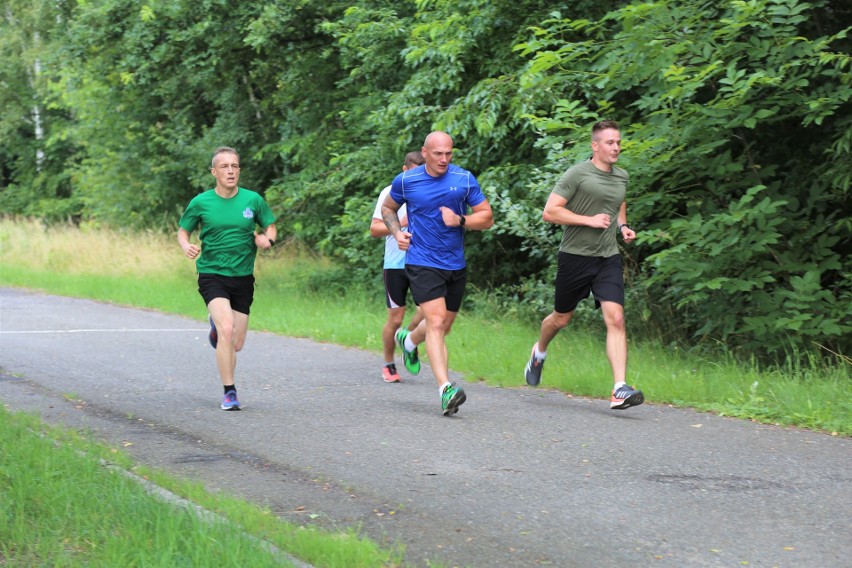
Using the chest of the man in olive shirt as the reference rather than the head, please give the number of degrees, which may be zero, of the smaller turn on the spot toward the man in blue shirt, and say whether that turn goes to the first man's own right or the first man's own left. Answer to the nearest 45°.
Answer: approximately 135° to the first man's own right

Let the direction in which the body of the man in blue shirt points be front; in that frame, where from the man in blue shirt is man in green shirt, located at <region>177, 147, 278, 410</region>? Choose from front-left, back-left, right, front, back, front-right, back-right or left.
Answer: back-right

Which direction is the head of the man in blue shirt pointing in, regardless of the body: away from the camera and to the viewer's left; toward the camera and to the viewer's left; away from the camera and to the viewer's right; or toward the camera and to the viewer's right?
toward the camera and to the viewer's right

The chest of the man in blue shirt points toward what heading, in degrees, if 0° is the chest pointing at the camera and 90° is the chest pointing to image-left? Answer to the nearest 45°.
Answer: approximately 315°

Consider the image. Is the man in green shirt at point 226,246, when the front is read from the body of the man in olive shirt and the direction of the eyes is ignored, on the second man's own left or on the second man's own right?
on the second man's own right

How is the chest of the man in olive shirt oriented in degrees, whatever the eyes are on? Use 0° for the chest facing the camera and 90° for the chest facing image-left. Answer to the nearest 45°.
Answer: approximately 315°

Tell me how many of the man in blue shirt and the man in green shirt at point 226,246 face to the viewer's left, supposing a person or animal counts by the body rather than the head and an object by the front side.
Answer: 0
